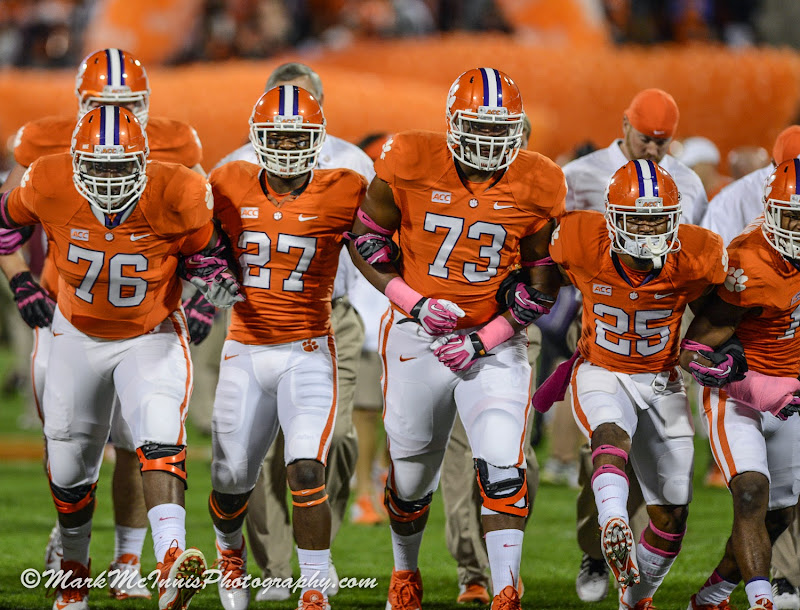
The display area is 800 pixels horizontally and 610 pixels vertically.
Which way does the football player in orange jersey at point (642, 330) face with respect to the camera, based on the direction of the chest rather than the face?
toward the camera

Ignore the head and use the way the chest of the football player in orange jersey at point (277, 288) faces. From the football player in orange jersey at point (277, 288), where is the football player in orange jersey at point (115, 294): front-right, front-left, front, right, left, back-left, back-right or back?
right

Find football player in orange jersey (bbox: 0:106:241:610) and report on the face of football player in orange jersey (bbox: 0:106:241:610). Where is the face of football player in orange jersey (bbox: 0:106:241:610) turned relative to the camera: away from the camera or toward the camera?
toward the camera

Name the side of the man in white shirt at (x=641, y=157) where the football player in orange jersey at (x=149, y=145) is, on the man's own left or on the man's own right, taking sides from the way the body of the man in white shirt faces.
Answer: on the man's own right

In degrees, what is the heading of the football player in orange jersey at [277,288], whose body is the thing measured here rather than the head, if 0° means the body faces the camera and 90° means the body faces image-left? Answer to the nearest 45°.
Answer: approximately 0°

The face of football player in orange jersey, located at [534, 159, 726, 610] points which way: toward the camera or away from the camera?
toward the camera

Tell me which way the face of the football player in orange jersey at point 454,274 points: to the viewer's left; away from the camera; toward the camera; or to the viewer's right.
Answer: toward the camera

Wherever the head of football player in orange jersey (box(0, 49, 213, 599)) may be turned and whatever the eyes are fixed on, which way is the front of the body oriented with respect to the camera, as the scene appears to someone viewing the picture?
toward the camera

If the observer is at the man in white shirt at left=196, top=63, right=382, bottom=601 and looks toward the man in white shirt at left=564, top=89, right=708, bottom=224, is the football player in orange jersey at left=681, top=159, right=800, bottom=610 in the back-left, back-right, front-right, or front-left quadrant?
front-right

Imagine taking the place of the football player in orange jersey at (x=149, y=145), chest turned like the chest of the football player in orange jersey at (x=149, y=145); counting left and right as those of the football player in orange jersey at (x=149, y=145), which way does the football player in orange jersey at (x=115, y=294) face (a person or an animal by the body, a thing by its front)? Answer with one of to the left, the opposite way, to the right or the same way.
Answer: the same way

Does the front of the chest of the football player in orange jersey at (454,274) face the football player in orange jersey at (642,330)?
no

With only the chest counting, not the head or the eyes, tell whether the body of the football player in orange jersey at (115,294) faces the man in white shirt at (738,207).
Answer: no

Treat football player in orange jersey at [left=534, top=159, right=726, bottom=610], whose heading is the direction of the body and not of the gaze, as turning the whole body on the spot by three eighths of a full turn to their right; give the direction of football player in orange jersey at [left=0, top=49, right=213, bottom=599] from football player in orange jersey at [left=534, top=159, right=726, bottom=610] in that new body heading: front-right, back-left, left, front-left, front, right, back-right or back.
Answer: front-left

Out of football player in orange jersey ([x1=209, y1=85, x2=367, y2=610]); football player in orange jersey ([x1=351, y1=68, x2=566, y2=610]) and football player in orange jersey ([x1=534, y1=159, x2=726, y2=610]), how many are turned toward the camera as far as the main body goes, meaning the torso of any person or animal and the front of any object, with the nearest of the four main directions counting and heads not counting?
3

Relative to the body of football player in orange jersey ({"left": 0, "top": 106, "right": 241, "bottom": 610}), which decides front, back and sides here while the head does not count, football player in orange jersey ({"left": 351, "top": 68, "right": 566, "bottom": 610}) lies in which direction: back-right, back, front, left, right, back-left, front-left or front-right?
left

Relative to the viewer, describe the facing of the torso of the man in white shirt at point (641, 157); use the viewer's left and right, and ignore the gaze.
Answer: facing the viewer

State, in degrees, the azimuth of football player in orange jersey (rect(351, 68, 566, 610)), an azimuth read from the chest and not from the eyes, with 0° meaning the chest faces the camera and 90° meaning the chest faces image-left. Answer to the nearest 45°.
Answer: approximately 0°

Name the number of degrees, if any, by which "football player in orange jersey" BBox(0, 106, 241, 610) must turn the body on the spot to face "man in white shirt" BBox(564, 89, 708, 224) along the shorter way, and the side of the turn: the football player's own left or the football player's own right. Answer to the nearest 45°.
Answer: approximately 90° to the football player's own left

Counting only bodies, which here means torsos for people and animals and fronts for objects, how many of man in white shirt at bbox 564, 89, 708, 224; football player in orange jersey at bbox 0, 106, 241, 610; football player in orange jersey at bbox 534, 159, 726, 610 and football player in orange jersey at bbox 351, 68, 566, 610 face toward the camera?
4
